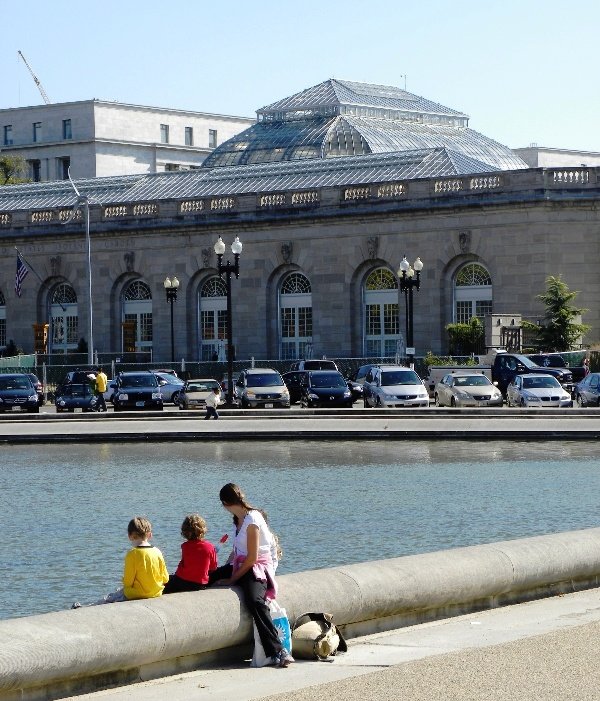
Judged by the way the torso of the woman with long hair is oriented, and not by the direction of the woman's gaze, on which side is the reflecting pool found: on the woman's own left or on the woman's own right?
on the woman's own right

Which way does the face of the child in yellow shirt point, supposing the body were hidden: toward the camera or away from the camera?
away from the camera

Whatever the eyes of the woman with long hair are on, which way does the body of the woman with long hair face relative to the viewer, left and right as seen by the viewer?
facing to the left of the viewer

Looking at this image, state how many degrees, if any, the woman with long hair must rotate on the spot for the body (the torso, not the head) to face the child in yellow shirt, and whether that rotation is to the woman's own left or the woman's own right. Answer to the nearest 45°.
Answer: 0° — they already face them
